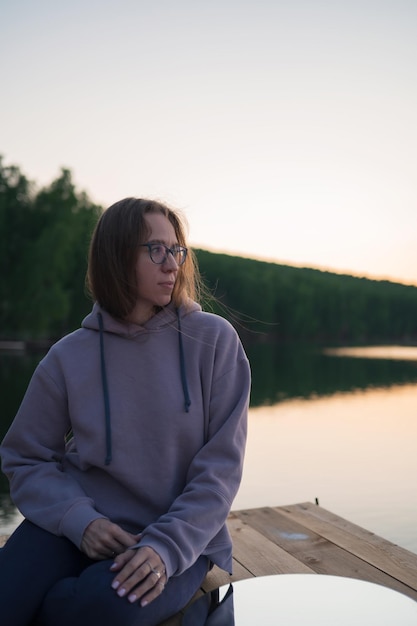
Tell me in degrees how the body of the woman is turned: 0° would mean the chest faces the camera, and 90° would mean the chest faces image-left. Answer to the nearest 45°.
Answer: approximately 0°
